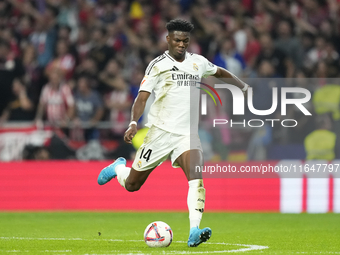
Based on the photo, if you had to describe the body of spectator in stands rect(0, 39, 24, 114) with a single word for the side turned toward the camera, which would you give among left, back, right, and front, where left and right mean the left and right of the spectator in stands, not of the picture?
front

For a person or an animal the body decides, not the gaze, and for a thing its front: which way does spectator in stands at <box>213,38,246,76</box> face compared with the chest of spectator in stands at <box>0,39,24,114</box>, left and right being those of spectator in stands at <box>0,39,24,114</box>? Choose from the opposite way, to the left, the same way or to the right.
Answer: the same way

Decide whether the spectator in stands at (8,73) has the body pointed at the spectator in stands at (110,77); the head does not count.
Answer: no

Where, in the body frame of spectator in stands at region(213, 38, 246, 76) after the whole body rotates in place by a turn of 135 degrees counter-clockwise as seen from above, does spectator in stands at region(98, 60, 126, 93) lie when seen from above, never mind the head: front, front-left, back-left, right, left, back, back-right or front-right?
back-left

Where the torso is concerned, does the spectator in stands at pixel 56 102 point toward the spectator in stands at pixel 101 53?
no

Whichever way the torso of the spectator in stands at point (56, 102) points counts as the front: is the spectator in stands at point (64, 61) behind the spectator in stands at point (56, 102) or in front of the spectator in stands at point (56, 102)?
behind

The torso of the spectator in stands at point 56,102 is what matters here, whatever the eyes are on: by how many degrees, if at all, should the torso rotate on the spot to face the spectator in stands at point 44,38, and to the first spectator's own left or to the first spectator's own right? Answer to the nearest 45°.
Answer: approximately 180°

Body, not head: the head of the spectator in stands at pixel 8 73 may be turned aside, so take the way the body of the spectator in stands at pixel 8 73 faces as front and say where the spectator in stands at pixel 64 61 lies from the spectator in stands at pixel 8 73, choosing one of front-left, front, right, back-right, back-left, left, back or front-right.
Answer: left

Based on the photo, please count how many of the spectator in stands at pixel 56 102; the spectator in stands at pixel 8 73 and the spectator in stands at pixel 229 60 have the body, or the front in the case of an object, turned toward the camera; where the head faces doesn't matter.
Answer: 3

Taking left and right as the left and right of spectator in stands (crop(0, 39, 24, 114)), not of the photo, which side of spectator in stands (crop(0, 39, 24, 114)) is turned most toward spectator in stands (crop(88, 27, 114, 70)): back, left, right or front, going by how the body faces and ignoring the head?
left

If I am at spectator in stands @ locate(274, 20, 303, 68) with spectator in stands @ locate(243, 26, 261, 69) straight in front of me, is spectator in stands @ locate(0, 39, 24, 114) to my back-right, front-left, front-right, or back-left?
front-left

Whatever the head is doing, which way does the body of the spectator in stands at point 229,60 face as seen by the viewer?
toward the camera

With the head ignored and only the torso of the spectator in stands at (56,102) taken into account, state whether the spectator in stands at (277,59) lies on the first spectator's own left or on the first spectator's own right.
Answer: on the first spectator's own left

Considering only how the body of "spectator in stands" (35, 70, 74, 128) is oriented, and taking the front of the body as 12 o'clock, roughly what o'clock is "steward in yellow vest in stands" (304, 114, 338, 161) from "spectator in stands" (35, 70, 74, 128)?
"steward in yellow vest in stands" (304, 114, 338, 161) is roughly at 10 o'clock from "spectator in stands" (35, 70, 74, 128).

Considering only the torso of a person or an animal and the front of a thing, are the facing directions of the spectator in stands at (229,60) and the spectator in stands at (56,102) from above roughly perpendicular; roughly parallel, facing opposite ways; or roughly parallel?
roughly parallel

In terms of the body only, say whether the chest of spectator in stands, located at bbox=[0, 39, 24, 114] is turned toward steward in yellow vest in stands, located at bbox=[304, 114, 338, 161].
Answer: no

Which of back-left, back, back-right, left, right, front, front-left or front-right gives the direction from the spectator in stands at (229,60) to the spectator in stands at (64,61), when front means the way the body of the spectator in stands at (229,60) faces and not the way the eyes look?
right

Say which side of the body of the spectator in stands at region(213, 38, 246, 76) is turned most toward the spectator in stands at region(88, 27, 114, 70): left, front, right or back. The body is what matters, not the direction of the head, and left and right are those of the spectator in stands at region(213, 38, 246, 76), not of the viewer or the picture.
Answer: right

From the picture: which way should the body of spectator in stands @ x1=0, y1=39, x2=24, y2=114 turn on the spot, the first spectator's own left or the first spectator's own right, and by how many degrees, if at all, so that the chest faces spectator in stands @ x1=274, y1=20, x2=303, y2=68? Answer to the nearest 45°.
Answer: approximately 90° to the first spectator's own left

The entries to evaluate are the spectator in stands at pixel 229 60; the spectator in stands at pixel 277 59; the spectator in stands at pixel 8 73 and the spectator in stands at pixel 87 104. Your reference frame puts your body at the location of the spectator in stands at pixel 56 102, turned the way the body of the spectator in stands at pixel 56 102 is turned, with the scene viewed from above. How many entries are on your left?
3

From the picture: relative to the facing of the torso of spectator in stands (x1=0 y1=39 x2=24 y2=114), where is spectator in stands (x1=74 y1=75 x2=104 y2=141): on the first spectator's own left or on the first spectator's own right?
on the first spectator's own left
